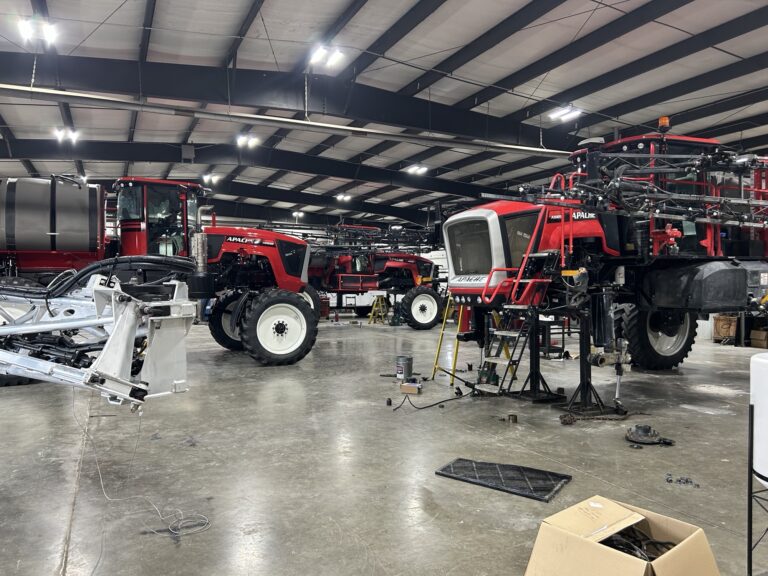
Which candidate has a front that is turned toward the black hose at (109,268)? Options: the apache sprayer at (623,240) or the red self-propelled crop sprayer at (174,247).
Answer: the apache sprayer

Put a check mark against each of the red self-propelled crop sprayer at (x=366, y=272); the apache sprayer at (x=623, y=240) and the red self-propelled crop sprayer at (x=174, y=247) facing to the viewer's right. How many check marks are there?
2

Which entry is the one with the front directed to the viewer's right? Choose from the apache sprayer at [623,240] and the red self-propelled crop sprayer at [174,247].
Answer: the red self-propelled crop sprayer

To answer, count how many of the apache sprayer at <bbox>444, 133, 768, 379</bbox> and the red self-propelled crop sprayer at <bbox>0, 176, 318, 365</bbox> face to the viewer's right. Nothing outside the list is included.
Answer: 1

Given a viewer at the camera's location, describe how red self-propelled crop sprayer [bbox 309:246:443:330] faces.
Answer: facing to the right of the viewer

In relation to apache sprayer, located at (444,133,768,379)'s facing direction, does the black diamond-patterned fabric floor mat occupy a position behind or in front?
in front

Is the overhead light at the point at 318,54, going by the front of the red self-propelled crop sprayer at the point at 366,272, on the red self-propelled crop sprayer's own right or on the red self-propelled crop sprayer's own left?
on the red self-propelled crop sprayer's own right

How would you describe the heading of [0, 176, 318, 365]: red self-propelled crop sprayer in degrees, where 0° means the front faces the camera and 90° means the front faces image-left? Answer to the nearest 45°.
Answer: approximately 270°
